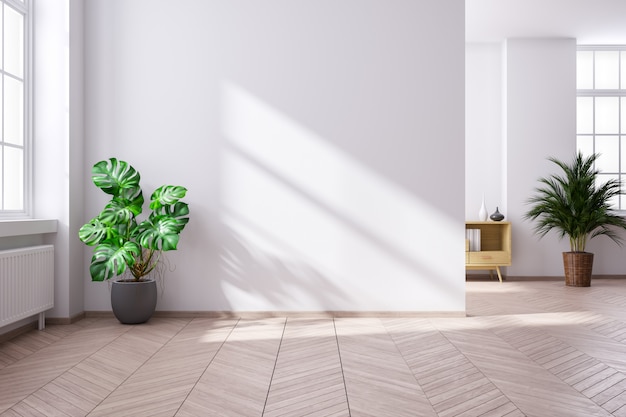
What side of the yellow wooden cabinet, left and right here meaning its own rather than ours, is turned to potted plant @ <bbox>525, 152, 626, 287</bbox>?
left

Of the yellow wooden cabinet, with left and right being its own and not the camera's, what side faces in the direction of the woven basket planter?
left

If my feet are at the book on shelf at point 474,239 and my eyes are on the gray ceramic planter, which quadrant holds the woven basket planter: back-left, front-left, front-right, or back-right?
back-left

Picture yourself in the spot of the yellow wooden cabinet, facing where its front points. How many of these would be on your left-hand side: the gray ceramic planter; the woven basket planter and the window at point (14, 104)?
1

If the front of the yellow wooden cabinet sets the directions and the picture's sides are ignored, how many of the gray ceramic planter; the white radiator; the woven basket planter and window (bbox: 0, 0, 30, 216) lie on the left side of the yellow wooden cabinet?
1

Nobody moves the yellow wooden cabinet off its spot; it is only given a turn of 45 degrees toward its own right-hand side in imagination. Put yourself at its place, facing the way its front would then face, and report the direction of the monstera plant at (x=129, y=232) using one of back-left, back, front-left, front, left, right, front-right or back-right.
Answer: front

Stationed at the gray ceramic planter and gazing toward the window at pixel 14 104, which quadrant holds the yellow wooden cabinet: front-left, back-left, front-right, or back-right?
back-right

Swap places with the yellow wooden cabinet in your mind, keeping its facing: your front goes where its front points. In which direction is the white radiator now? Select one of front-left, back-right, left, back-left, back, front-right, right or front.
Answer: front-right

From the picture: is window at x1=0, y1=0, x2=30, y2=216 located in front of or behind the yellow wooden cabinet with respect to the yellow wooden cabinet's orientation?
in front

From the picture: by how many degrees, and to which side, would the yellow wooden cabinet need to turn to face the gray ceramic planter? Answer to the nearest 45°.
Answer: approximately 45° to its right

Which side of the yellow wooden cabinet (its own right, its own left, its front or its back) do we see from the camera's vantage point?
front
